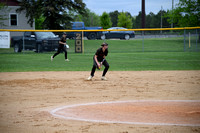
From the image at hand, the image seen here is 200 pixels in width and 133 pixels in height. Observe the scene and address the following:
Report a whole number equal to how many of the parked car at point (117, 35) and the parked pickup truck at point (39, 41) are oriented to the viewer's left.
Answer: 1

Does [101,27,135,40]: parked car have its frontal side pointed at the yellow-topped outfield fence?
no

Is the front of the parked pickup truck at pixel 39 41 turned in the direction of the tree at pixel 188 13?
no

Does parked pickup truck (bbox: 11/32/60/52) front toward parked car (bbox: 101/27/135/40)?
no
